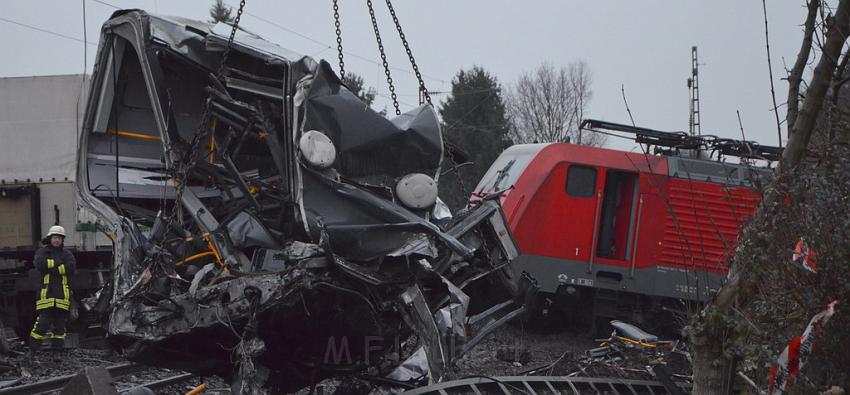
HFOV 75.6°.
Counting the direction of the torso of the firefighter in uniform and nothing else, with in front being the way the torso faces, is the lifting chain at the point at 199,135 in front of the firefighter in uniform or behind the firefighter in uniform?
in front

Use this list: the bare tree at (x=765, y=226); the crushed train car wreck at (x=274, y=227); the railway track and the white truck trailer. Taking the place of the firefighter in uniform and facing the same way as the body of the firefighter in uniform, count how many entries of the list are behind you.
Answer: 1

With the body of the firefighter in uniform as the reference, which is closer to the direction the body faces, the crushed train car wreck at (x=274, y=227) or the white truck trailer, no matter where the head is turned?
the crushed train car wreck

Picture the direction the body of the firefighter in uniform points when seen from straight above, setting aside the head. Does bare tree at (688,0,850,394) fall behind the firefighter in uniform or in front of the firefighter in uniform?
in front

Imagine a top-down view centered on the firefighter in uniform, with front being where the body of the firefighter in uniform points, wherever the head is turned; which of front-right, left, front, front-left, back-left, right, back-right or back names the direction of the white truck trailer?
back

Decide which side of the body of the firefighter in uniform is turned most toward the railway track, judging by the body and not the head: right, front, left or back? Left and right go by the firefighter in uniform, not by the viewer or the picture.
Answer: front

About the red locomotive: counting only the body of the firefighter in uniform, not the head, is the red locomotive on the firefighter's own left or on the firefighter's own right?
on the firefighter's own left

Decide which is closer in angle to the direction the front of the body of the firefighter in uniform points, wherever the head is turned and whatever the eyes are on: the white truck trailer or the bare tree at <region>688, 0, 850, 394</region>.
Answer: the bare tree

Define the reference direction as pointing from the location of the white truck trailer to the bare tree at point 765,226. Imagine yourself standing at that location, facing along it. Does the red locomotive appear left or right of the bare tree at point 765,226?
left

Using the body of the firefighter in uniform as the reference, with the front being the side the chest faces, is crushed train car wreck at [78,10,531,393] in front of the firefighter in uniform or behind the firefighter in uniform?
in front

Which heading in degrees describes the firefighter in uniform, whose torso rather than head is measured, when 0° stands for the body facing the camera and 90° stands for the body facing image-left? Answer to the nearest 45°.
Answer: approximately 0°

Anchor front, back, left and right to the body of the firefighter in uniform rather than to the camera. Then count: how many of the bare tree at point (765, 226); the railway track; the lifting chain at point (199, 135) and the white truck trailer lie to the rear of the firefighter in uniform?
1
